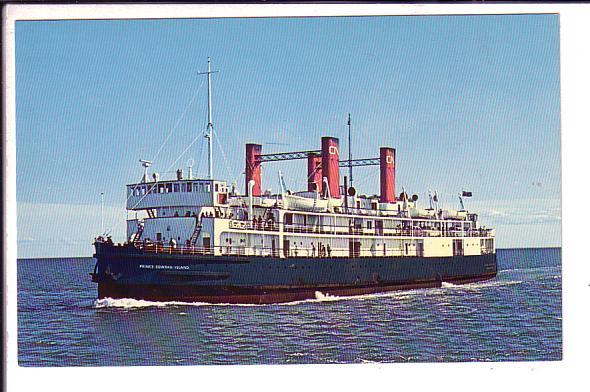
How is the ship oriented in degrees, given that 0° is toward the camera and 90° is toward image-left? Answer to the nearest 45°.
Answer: approximately 45°
